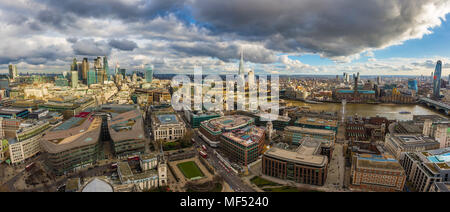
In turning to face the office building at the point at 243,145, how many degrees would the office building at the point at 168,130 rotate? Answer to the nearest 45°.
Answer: approximately 45° to its left

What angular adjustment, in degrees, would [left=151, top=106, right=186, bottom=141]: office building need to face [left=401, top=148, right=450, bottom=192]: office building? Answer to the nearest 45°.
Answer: approximately 45° to its left

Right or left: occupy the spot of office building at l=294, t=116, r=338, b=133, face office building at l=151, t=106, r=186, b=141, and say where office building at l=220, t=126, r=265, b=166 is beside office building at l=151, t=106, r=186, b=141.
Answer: left

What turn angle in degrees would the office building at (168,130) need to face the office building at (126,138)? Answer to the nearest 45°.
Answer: approximately 45° to its right

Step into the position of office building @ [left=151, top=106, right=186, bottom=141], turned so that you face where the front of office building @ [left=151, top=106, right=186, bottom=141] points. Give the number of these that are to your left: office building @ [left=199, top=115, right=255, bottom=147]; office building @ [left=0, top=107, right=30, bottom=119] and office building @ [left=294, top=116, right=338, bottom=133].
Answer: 2
